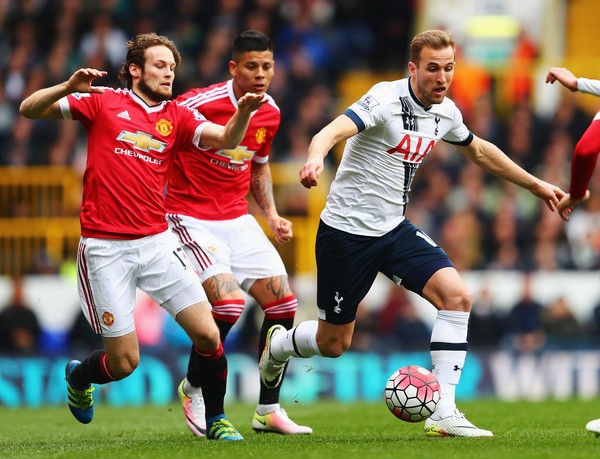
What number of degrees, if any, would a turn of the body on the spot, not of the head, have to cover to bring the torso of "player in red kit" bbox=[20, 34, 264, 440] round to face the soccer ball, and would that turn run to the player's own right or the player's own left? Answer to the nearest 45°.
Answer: approximately 45° to the player's own left

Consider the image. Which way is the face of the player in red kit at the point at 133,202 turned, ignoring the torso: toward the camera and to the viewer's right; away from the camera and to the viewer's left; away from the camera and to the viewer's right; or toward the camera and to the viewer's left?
toward the camera and to the viewer's right

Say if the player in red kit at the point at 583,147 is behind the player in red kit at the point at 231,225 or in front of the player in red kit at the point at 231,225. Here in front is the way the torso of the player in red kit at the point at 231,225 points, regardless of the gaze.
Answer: in front

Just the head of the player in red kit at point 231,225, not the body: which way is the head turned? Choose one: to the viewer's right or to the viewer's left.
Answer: to the viewer's right

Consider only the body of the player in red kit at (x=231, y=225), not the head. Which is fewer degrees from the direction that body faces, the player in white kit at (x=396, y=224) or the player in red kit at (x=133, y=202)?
the player in white kit

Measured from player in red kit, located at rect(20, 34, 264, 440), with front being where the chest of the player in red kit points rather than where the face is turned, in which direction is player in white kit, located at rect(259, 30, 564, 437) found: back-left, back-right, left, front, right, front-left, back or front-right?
front-left

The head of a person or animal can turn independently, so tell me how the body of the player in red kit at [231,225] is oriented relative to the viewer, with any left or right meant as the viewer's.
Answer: facing the viewer and to the right of the viewer

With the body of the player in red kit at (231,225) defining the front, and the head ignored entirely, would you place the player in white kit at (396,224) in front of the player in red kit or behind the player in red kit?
in front

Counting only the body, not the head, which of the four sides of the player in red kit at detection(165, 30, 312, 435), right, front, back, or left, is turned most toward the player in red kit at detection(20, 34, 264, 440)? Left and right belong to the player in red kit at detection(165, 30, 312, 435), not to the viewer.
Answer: right
